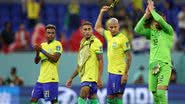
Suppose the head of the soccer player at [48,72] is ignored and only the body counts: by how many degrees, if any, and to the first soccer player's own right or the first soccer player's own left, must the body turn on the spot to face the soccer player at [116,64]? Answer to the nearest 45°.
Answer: approximately 135° to the first soccer player's own left

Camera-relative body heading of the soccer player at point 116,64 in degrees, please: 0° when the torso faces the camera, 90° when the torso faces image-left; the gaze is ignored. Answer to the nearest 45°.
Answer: approximately 45°

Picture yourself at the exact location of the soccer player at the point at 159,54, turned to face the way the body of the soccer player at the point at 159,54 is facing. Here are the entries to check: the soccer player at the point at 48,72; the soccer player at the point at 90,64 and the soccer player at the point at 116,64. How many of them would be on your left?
0

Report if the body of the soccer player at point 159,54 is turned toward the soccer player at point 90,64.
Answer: no

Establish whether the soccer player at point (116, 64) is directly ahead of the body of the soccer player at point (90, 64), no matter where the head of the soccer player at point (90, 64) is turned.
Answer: no

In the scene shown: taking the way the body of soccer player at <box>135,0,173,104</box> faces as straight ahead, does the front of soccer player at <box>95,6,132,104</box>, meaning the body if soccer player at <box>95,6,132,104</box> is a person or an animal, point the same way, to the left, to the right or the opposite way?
the same way

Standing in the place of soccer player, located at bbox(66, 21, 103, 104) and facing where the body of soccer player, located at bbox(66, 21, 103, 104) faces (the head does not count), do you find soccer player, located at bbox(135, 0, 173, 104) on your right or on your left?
on your left

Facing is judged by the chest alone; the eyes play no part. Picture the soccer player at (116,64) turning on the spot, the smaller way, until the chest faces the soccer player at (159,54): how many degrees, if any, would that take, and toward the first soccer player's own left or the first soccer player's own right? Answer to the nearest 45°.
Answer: approximately 90° to the first soccer player's own left

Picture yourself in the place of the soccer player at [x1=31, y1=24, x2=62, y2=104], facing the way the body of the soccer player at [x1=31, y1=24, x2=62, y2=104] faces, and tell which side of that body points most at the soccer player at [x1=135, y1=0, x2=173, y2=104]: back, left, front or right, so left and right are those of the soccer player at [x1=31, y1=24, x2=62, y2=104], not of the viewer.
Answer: left

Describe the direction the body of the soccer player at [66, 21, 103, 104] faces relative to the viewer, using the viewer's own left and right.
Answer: facing the viewer and to the left of the viewer

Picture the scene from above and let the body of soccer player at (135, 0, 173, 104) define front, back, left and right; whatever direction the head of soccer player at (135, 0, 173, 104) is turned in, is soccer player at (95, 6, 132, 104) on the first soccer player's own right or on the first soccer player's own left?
on the first soccer player's own right

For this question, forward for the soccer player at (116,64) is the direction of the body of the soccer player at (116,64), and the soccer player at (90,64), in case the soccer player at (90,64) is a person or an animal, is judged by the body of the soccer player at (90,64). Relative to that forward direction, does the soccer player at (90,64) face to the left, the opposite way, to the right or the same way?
the same way
